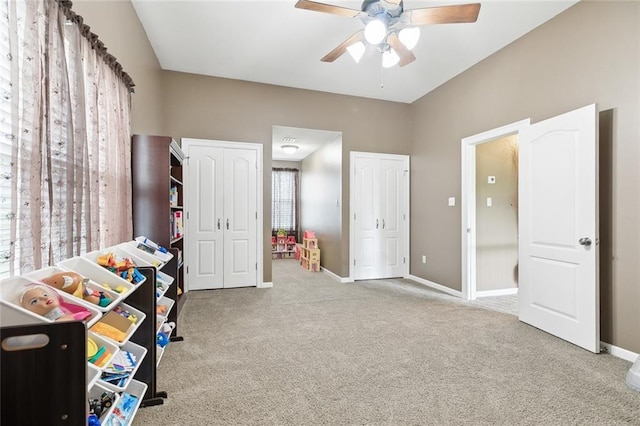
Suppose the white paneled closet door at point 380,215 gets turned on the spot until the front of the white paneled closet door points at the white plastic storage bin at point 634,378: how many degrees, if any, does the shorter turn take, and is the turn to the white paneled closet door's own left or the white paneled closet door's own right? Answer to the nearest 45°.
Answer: approximately 45° to the white paneled closet door's own left

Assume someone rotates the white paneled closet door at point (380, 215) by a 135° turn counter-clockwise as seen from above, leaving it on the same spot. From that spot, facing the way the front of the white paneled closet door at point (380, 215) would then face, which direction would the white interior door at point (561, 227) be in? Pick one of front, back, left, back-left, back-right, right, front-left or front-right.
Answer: right

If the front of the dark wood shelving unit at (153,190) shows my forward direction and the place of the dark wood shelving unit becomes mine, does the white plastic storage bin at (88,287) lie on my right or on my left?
on my right

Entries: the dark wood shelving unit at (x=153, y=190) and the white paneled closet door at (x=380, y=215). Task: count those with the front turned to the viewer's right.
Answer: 1

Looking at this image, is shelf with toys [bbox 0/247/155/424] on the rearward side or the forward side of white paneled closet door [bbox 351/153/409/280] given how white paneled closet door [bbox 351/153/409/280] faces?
on the forward side

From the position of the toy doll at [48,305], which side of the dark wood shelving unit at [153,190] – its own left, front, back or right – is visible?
right

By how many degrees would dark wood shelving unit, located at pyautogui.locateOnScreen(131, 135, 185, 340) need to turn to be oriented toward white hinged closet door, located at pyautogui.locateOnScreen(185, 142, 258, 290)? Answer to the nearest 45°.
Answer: approximately 45° to its left

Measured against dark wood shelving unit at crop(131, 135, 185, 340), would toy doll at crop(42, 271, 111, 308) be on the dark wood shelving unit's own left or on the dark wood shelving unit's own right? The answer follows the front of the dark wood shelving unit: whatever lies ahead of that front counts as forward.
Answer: on the dark wood shelving unit's own right

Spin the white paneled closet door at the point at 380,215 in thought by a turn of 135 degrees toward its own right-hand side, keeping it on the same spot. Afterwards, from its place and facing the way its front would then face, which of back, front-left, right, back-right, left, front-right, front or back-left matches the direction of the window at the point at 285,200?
front

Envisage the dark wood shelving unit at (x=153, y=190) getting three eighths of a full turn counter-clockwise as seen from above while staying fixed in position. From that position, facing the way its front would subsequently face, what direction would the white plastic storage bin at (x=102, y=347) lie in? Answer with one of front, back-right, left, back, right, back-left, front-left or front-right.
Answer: back-left

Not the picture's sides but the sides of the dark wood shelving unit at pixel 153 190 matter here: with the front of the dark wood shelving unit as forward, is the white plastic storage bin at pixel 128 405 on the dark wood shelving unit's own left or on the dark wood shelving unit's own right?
on the dark wood shelving unit's own right

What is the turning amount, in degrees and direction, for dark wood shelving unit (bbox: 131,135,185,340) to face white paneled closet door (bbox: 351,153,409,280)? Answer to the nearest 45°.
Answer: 0° — it already faces it

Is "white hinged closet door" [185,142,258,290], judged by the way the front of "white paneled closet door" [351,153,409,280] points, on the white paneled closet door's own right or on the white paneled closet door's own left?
on the white paneled closet door's own right

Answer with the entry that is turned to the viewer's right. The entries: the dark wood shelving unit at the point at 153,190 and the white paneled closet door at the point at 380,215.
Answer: the dark wood shelving unit

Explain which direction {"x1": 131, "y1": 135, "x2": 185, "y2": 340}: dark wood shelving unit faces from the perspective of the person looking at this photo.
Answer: facing to the right of the viewer

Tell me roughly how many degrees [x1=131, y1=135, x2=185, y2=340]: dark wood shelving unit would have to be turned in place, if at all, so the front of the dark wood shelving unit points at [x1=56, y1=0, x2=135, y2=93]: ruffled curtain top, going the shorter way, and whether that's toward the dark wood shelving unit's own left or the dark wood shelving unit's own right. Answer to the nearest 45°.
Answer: approximately 90° to the dark wood shelving unit's own right

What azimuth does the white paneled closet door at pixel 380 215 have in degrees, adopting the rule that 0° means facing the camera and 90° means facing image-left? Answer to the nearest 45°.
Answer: approximately 0°
